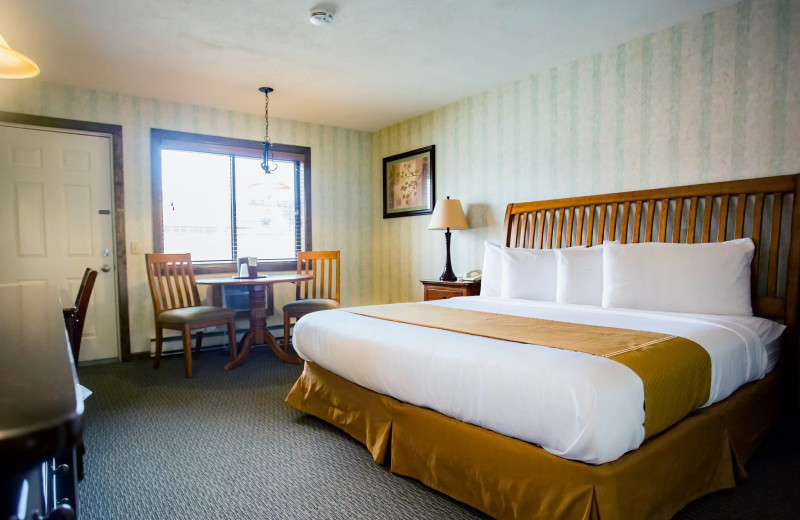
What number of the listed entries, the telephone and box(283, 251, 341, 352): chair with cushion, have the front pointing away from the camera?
0

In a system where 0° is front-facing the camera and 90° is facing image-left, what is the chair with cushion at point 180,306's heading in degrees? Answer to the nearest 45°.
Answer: approximately 315°

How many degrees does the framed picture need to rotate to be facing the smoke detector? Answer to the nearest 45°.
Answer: approximately 45° to its left

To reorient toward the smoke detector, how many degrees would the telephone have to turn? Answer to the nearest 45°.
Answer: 0° — it already faces it

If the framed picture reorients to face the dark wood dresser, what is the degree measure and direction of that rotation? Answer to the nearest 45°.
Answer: approximately 45° to its left

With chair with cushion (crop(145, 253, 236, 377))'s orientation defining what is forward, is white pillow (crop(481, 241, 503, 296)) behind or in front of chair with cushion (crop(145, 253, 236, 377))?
in front

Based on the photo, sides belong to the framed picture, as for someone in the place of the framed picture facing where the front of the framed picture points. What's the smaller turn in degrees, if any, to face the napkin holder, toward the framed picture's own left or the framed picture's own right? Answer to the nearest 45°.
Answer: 0° — it already faces it

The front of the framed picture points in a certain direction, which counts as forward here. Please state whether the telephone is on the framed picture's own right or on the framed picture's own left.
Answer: on the framed picture's own left
